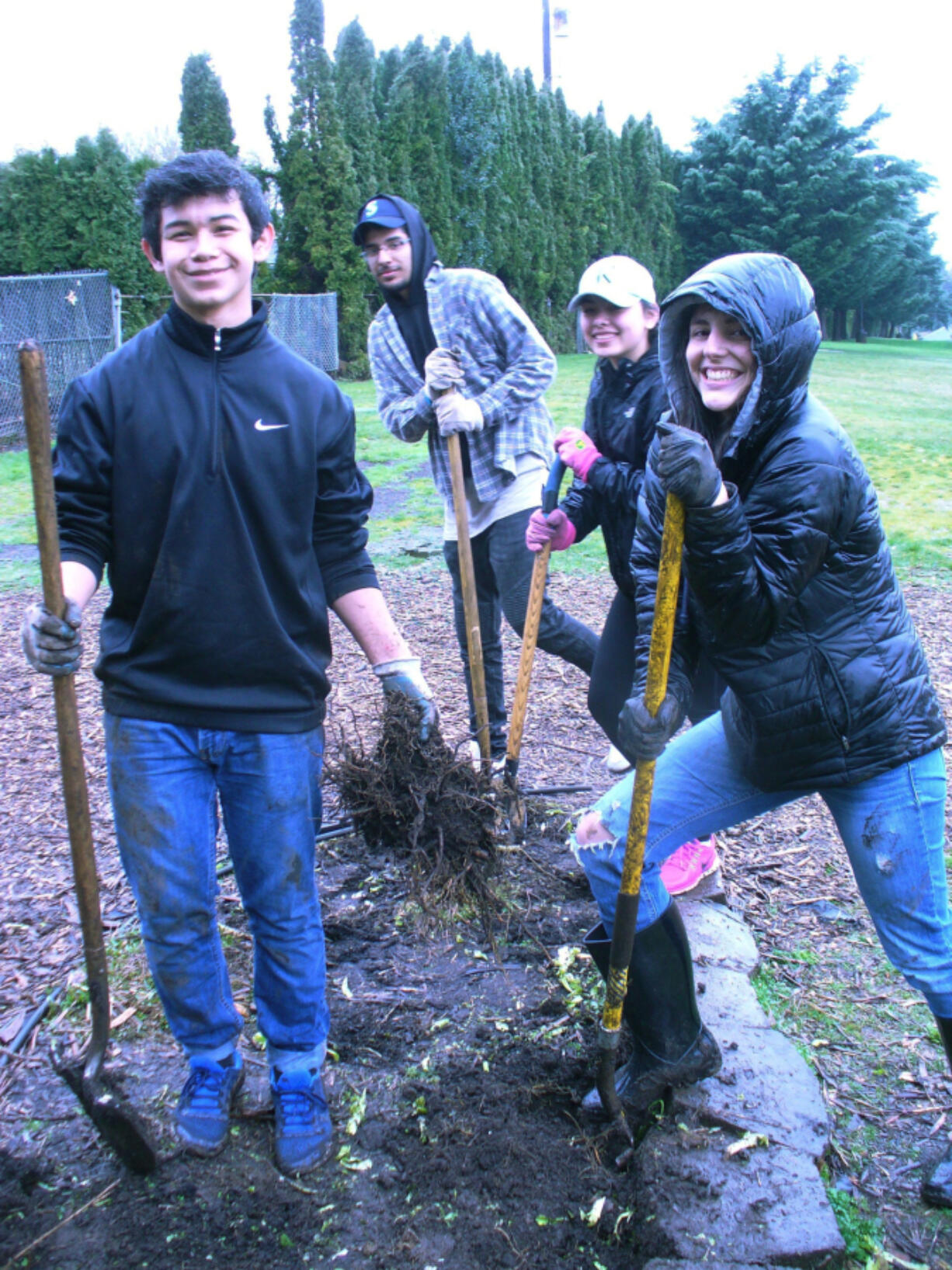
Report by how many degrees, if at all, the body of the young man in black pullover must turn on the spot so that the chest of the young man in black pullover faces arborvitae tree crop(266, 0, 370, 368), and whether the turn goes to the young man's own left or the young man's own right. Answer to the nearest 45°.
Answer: approximately 180°

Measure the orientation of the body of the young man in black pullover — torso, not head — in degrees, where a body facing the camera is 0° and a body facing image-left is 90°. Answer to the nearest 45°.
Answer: approximately 0°

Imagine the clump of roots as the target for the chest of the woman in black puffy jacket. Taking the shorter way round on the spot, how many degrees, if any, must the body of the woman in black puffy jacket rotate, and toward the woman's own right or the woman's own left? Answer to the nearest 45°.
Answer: approximately 90° to the woman's own right

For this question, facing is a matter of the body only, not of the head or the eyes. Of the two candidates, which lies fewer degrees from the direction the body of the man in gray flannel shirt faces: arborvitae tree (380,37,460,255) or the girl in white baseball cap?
the girl in white baseball cap

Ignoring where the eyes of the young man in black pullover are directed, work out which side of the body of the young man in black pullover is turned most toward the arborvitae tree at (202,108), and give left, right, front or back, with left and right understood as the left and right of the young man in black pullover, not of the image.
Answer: back

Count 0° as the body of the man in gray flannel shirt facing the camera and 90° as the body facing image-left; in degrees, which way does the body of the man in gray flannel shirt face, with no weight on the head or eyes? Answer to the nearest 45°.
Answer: approximately 45°

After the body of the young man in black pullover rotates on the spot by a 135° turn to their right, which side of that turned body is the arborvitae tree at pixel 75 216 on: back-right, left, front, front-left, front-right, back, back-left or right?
front-right

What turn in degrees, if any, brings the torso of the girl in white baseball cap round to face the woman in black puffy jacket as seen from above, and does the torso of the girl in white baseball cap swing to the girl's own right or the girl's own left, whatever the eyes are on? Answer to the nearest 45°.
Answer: approximately 45° to the girl's own left

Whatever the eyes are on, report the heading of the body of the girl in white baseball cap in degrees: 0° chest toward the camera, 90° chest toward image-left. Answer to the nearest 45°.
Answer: approximately 45°
